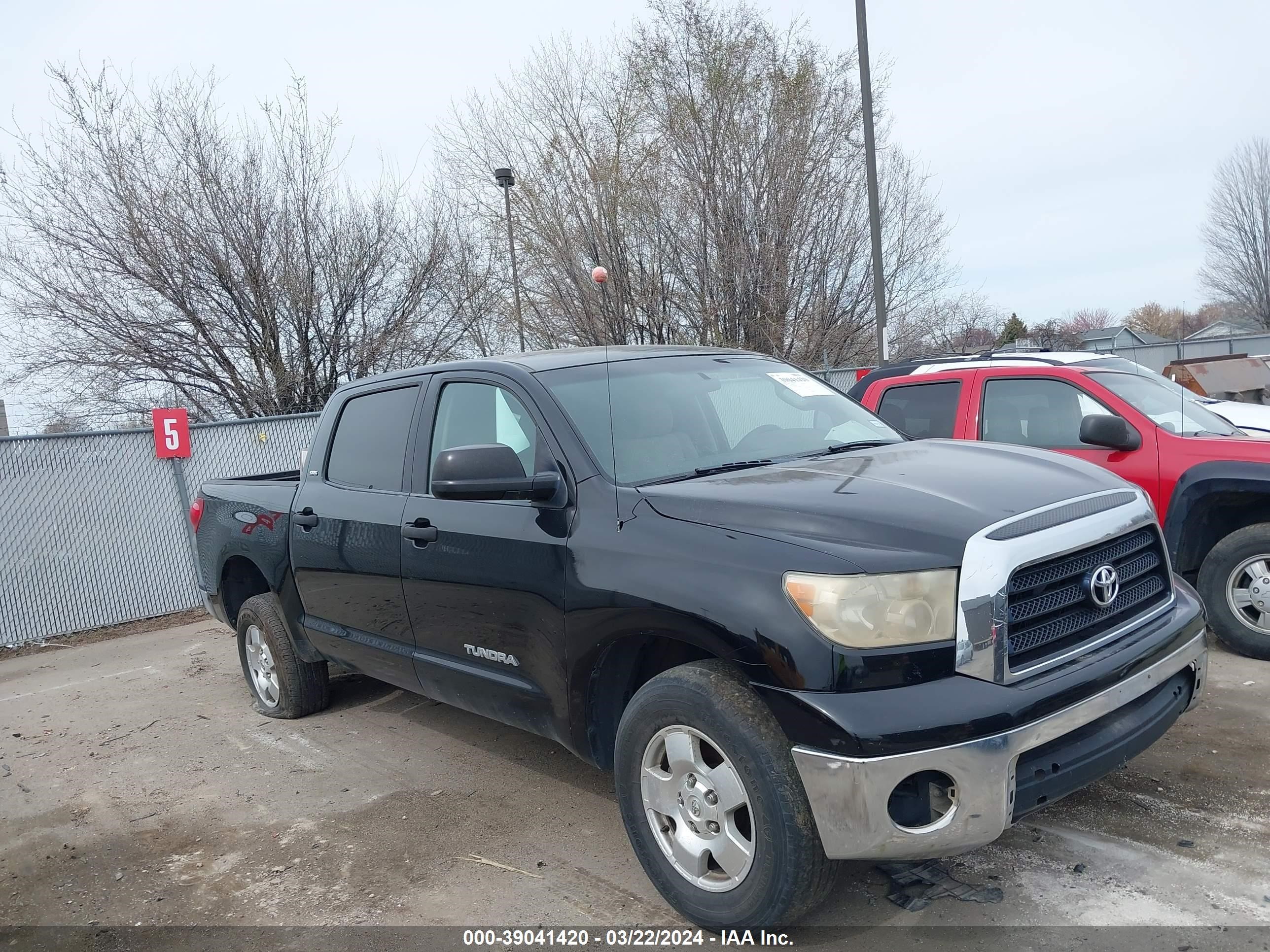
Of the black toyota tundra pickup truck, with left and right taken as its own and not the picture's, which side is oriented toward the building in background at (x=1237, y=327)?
left

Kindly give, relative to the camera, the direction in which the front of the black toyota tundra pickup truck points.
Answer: facing the viewer and to the right of the viewer

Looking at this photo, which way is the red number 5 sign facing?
toward the camera

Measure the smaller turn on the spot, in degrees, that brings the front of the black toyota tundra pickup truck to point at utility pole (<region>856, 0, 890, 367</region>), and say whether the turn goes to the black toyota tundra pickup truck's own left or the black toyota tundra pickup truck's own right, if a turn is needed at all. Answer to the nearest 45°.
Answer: approximately 135° to the black toyota tundra pickup truck's own left

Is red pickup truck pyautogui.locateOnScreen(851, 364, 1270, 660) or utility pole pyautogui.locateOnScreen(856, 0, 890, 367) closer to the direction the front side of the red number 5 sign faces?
the red pickup truck

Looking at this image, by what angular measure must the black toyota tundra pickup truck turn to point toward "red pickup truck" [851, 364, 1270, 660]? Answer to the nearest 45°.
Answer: approximately 90° to its left

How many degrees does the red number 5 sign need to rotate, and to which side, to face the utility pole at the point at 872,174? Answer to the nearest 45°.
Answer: approximately 90° to its left

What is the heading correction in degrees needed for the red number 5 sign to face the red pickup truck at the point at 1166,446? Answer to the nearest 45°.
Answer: approximately 45° to its left

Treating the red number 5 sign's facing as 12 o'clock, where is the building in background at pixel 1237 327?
The building in background is roughly at 8 o'clock from the red number 5 sign.

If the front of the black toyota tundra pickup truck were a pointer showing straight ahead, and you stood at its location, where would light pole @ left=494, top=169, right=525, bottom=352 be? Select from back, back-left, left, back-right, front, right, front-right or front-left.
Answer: back-left

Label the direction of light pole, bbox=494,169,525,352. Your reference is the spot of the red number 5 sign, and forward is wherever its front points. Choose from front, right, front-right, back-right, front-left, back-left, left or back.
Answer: back-left

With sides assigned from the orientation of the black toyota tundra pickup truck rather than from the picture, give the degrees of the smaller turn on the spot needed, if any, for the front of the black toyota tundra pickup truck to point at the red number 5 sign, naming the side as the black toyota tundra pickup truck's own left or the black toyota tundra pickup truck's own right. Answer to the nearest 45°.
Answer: approximately 180°

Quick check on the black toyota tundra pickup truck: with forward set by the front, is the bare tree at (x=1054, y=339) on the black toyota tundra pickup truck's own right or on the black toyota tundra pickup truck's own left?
on the black toyota tundra pickup truck's own left
